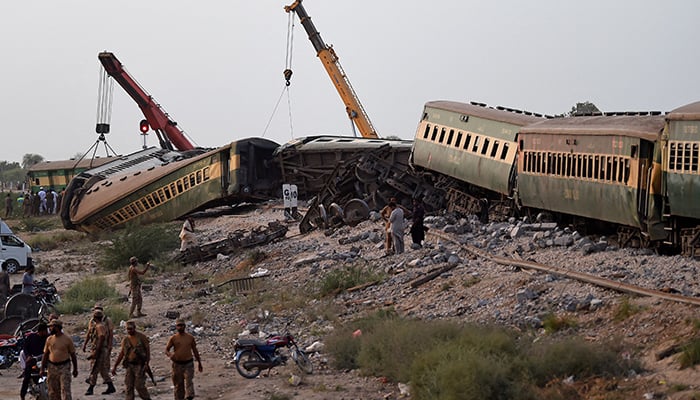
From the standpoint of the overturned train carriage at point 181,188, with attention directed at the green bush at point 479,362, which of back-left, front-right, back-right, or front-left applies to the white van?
front-right

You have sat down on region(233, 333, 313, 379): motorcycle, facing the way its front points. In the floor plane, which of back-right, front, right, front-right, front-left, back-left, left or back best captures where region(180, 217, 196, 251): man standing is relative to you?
left

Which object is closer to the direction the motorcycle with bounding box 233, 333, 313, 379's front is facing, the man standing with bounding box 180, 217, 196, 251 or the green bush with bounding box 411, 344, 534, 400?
the green bush

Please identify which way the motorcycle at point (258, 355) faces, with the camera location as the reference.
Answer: facing to the right of the viewer
